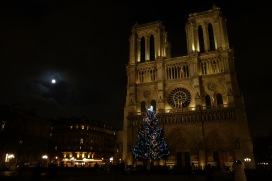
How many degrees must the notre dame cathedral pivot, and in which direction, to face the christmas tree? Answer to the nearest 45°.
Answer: approximately 45° to its right

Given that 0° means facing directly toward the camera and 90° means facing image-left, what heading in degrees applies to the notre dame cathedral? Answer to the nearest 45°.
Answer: approximately 0°
